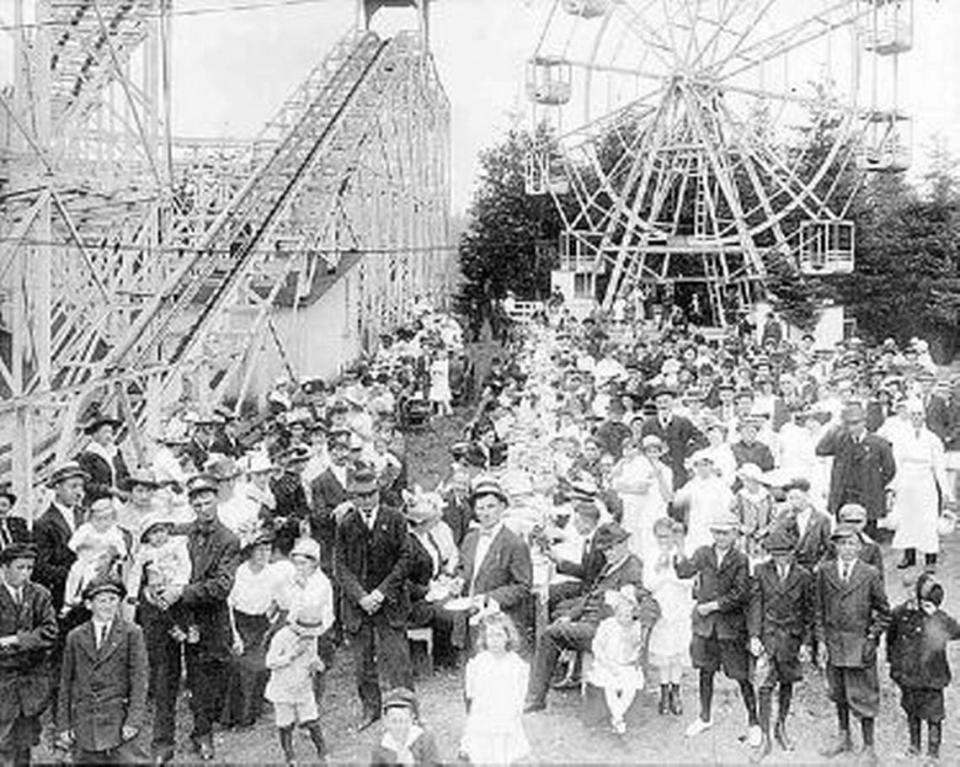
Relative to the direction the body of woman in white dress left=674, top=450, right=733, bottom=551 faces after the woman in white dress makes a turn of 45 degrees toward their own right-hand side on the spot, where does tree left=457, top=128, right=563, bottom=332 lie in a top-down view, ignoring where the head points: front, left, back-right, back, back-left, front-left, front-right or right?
back-right

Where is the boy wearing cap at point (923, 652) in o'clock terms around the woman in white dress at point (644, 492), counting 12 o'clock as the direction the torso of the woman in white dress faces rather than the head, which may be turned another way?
The boy wearing cap is roughly at 11 o'clock from the woman in white dress.

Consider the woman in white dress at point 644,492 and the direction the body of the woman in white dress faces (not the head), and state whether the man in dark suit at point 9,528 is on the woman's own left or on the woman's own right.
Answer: on the woman's own right

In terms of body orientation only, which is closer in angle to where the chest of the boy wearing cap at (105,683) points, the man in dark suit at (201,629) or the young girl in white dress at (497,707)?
the young girl in white dress

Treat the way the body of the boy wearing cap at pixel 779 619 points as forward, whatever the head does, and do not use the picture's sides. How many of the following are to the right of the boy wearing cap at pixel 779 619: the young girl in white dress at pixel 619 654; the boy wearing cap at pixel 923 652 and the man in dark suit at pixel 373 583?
2

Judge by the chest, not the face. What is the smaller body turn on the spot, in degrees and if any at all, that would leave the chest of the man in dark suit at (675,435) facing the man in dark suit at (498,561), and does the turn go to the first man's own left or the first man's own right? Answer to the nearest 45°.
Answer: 0° — they already face them

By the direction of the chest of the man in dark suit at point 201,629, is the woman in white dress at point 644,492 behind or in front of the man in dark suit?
behind

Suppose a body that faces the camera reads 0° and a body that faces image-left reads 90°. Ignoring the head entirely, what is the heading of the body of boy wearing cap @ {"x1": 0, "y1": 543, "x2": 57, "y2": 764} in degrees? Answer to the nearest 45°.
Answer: approximately 0°
